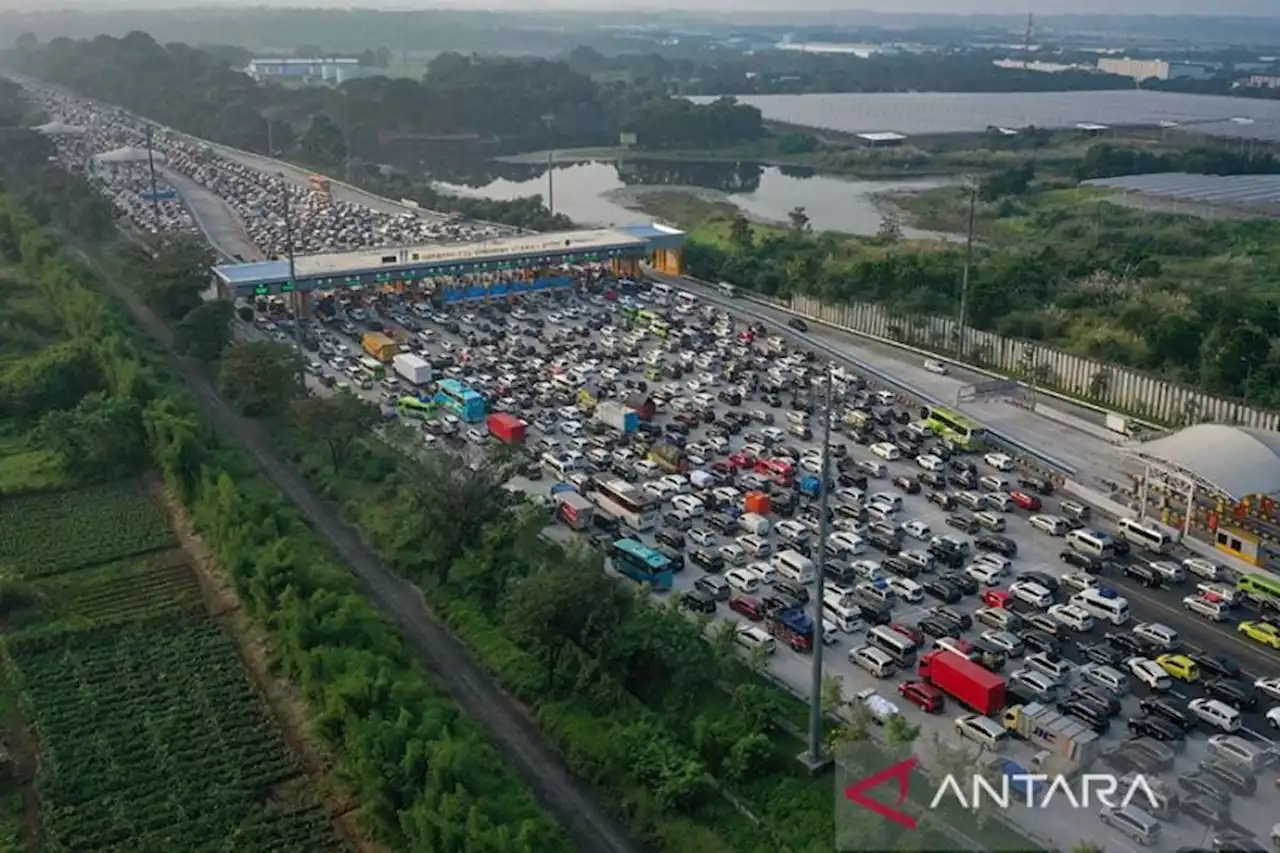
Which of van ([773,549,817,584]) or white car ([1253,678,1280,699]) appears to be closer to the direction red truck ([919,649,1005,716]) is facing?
the van

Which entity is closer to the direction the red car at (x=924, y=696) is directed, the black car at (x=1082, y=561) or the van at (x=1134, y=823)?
the black car

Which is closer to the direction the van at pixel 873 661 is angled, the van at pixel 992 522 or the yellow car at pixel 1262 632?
the van

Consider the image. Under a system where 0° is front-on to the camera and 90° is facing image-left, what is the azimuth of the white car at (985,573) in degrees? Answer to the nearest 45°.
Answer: approximately 135°

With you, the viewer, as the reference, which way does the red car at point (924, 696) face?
facing away from the viewer and to the left of the viewer

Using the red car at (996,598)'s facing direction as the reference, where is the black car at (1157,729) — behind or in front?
behind

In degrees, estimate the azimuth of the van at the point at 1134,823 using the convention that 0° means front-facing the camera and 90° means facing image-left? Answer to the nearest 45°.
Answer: approximately 135°

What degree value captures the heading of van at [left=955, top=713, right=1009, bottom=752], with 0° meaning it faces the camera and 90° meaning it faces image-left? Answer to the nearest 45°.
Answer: approximately 135°

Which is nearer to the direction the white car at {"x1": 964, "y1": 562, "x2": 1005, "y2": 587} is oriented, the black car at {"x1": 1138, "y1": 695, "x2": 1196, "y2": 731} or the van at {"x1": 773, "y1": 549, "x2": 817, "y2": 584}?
the van

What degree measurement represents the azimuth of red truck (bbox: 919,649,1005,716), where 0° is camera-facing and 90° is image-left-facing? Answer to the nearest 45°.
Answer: approximately 135°

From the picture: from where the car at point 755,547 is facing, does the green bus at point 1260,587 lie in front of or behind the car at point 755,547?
behind

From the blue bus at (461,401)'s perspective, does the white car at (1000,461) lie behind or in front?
behind

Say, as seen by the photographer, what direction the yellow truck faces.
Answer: facing away from the viewer and to the left of the viewer

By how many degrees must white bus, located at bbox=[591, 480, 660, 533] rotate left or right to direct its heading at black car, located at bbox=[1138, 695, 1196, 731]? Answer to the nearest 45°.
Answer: approximately 180°

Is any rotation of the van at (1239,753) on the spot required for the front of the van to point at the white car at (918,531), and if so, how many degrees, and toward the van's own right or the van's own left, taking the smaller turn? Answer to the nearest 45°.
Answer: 0° — it already faces it

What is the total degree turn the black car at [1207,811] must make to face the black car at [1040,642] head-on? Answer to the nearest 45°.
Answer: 0° — it already faces it

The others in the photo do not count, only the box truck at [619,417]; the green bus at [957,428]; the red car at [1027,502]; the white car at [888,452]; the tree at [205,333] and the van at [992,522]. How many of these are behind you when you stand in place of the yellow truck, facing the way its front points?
5
